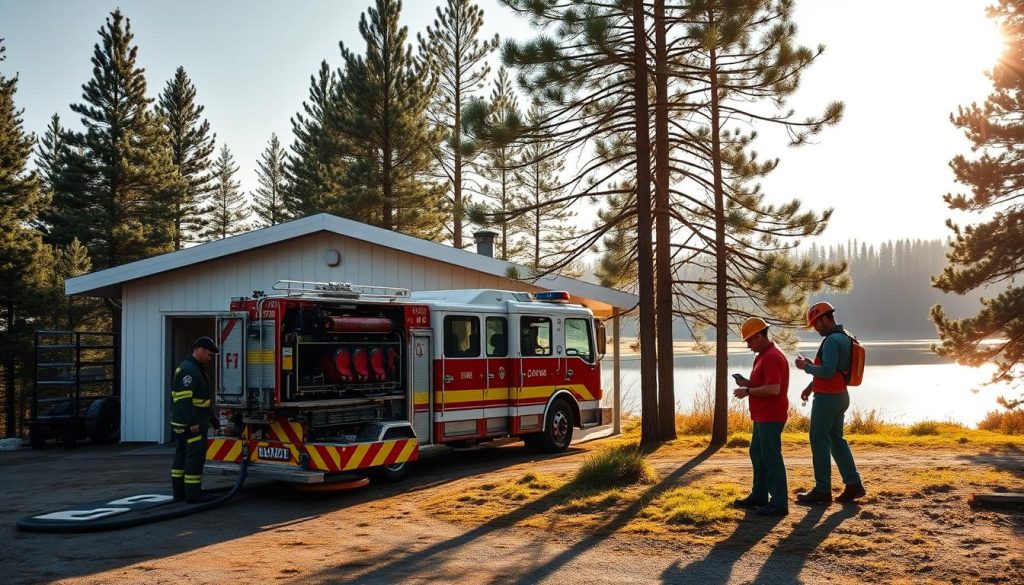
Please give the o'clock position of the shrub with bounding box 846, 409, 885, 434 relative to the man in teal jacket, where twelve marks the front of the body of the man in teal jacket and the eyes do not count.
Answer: The shrub is roughly at 3 o'clock from the man in teal jacket.

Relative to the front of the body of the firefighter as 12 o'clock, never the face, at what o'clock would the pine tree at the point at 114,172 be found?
The pine tree is roughly at 9 o'clock from the firefighter.

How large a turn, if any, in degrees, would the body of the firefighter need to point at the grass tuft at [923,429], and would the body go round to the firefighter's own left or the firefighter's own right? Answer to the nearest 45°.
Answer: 0° — they already face it

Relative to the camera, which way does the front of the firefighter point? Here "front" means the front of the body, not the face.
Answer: to the viewer's right

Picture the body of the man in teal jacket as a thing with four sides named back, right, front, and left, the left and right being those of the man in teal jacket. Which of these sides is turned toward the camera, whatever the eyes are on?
left

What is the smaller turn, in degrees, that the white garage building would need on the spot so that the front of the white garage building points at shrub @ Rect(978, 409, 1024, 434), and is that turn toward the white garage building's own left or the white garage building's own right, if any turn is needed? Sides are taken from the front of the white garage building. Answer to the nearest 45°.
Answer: approximately 90° to the white garage building's own left

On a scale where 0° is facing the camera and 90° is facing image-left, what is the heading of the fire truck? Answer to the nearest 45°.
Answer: approximately 225°

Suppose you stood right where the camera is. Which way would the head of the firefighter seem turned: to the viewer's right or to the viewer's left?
to the viewer's right

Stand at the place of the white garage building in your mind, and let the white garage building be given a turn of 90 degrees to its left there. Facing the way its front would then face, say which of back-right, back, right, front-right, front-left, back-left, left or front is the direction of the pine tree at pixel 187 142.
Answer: left
